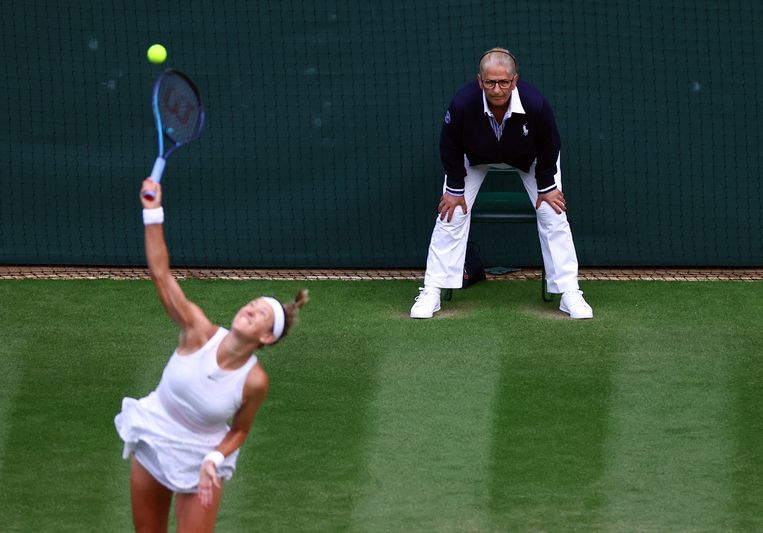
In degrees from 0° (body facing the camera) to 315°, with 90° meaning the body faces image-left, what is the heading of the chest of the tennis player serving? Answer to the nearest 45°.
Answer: approximately 0°
